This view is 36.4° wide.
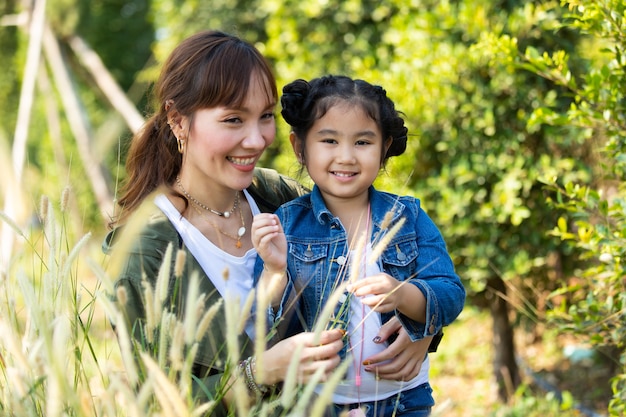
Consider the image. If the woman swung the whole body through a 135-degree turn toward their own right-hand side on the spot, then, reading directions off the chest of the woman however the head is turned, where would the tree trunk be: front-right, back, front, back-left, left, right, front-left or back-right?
back-right

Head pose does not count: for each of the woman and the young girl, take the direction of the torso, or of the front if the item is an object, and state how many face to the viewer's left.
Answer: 0

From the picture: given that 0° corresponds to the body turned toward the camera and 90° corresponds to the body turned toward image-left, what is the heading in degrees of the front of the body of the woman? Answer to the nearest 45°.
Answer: approximately 315°

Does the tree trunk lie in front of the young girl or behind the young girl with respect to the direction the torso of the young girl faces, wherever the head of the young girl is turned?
behind

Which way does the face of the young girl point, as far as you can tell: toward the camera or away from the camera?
toward the camera

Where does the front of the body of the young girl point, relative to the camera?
toward the camera

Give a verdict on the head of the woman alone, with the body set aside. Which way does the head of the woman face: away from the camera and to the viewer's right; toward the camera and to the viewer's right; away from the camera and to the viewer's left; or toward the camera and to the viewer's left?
toward the camera and to the viewer's right
